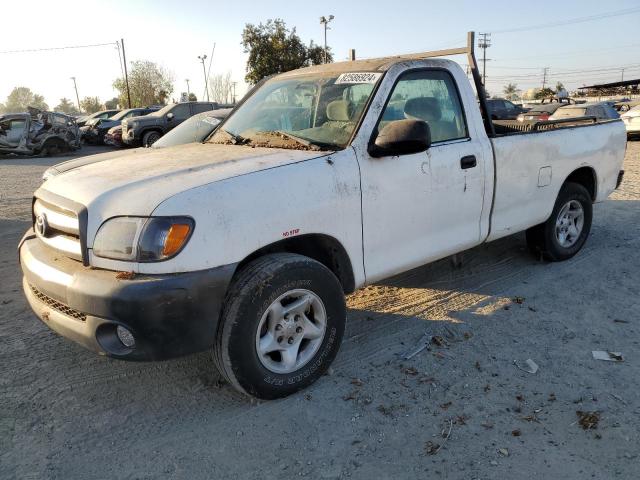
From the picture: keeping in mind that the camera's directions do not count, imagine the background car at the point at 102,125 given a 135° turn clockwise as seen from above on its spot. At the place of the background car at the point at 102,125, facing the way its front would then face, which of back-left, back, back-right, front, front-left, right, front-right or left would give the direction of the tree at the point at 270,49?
front-right

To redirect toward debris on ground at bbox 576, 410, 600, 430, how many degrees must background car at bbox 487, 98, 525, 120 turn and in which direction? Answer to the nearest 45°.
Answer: approximately 45° to its right

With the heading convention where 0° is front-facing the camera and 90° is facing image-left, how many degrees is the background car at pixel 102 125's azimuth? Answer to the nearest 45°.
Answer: approximately 45°

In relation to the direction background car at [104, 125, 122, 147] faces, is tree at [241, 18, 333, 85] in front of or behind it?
behind

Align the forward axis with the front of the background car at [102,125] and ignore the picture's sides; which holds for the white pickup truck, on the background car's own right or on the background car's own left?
on the background car's own left

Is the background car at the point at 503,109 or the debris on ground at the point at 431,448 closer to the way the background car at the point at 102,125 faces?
the debris on ground

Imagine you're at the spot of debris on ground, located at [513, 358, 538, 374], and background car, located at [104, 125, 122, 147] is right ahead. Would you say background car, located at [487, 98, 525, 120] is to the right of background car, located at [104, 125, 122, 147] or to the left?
right

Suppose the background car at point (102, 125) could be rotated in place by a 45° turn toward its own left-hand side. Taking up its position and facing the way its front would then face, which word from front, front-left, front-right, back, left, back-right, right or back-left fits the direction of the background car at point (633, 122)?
front-left

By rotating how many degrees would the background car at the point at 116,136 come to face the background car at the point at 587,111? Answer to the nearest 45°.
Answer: approximately 90° to its left

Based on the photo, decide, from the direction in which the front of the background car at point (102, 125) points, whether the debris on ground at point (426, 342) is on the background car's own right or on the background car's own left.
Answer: on the background car's own left

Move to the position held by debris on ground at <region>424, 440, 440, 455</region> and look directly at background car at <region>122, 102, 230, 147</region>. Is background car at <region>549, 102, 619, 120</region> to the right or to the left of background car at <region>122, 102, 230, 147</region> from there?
right

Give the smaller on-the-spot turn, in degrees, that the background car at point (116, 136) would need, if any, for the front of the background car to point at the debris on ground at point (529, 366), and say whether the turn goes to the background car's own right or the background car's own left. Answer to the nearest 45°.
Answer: approximately 45° to the background car's own left

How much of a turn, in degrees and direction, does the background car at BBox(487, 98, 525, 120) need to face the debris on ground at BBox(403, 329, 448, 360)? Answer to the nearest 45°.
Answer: approximately 45° to its right

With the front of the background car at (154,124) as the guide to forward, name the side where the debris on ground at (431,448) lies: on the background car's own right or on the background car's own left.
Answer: on the background car's own left

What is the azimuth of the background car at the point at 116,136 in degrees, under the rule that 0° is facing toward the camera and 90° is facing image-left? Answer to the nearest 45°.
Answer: approximately 45°
